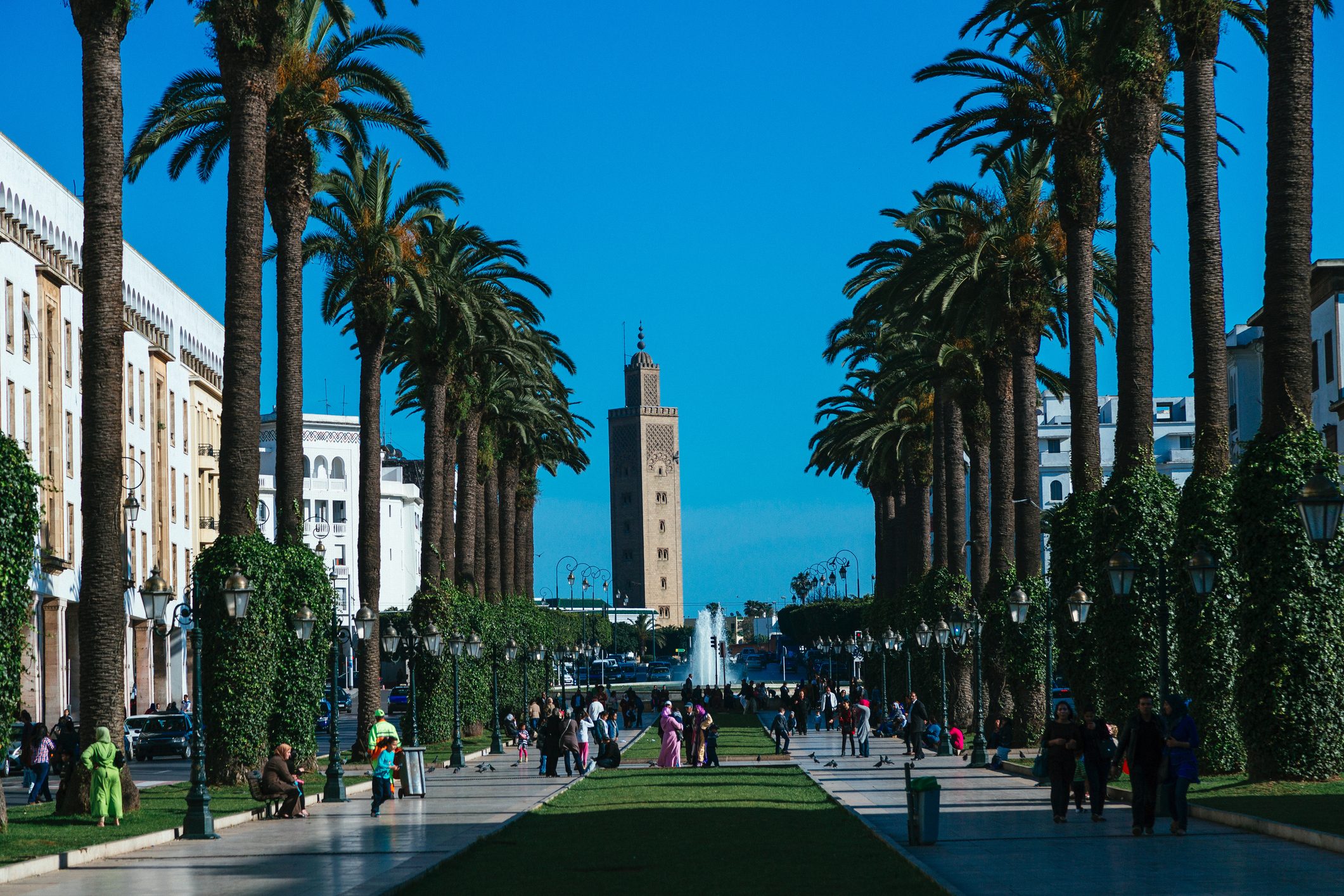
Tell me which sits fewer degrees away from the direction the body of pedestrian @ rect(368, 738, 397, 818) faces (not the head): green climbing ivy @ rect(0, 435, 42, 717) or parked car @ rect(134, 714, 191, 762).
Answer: the green climbing ivy

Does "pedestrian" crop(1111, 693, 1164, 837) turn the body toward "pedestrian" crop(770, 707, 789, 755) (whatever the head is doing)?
no

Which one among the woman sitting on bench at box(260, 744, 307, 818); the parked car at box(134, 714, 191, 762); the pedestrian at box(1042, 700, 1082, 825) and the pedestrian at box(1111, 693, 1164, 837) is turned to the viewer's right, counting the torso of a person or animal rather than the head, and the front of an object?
the woman sitting on bench at box(260, 744, 307, 818)

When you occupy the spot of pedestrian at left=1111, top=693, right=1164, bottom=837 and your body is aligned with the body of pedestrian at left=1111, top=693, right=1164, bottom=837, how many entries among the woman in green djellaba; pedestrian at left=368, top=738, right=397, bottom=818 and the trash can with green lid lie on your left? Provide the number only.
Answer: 0

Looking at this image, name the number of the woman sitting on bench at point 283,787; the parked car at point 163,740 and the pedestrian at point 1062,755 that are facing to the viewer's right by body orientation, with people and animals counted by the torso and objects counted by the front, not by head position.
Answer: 1

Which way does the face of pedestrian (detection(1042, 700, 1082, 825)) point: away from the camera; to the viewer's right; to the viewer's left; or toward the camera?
toward the camera

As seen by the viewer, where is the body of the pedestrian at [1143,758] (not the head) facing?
toward the camera

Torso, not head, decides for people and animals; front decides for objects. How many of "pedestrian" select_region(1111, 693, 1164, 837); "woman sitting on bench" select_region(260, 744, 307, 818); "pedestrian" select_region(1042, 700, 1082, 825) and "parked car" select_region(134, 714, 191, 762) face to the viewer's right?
1

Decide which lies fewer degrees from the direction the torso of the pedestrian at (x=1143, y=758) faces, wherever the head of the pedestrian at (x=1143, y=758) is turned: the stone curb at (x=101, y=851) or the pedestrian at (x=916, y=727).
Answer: the stone curb

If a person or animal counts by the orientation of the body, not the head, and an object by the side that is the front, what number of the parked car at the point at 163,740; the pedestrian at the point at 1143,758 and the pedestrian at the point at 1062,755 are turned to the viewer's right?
0

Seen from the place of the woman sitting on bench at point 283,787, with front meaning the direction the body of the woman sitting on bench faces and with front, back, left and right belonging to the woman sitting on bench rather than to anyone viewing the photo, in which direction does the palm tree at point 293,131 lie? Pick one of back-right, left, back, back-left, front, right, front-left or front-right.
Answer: left

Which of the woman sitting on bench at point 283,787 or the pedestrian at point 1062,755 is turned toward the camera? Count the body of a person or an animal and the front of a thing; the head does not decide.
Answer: the pedestrian at point 1062,755

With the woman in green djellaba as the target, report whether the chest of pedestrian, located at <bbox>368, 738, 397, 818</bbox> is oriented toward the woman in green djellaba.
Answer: no

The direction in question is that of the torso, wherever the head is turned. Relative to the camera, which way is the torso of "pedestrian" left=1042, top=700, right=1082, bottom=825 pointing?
toward the camera

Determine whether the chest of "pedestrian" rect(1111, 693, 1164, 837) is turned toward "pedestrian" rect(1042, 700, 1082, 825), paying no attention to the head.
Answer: no

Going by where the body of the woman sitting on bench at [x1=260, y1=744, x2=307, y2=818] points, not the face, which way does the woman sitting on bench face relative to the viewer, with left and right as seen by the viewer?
facing to the right of the viewer

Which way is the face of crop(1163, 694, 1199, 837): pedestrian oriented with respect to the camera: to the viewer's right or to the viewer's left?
to the viewer's left
